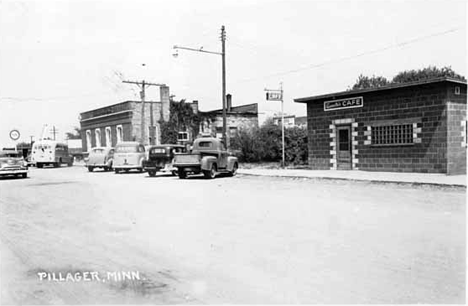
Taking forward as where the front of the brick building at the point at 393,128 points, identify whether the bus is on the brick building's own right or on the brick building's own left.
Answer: on the brick building's own right

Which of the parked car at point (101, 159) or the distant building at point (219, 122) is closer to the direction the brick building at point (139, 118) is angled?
the parked car

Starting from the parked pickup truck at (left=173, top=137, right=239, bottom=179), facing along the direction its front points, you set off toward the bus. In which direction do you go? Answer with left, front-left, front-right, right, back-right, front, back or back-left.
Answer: left

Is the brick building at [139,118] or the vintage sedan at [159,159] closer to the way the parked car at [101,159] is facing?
the brick building

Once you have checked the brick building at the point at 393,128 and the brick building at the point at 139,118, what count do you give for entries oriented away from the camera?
0

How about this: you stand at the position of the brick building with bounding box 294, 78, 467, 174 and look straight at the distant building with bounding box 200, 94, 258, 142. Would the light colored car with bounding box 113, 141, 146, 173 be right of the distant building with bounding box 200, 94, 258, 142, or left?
left

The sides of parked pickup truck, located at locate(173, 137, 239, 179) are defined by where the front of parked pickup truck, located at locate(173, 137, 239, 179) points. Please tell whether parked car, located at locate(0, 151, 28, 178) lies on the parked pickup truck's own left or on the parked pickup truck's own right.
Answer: on the parked pickup truck's own left

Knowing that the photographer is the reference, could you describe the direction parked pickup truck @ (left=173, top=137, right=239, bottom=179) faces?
facing away from the viewer and to the right of the viewer
